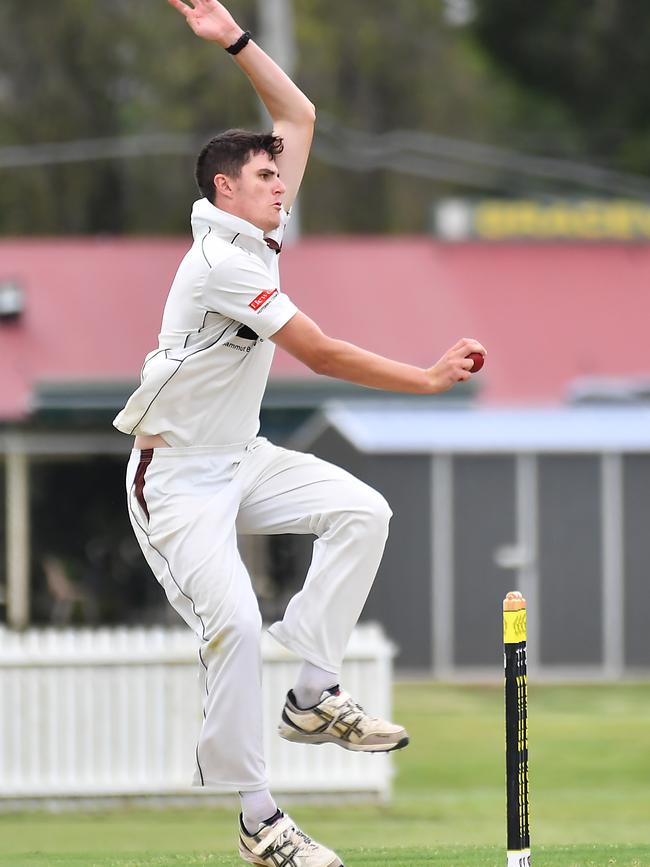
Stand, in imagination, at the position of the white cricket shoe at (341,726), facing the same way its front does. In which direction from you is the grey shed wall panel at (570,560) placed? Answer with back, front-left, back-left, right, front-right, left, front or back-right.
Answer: left

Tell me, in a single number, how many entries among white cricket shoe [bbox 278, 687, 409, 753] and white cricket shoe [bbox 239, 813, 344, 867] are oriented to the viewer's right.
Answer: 2

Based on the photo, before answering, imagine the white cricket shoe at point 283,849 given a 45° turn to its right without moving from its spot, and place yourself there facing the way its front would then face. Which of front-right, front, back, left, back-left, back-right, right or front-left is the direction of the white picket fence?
back-left

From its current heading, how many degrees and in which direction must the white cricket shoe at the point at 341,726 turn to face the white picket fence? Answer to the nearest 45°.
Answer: approximately 90° to its left

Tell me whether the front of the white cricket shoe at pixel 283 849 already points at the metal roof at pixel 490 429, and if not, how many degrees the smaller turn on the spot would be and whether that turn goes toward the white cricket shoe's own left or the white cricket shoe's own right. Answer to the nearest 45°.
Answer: approximately 90° to the white cricket shoe's own left

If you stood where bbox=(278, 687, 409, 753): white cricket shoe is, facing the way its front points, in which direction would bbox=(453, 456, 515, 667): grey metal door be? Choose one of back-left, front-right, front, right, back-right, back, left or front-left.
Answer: left

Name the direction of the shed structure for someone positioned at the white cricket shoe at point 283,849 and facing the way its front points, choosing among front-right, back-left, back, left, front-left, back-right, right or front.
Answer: left

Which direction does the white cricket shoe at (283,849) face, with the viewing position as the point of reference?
facing to the right of the viewer

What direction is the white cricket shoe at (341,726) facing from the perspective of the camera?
to the viewer's right

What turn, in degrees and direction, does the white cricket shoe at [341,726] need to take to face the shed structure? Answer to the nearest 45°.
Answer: approximately 90° to its left

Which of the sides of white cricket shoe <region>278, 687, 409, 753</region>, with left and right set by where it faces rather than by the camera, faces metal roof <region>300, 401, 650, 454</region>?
left

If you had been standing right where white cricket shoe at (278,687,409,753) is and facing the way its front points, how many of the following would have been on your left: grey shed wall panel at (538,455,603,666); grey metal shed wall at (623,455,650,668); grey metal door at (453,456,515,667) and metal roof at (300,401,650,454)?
4
